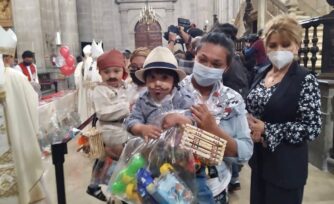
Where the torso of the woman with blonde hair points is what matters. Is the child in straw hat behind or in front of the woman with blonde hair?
in front

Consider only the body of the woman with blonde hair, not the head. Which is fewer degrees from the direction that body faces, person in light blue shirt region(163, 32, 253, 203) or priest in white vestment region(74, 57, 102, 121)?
the person in light blue shirt

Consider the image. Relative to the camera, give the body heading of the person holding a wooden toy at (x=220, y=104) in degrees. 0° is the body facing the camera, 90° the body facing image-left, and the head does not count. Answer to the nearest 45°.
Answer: approximately 45°

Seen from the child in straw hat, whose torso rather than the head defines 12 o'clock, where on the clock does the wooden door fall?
The wooden door is roughly at 6 o'clock from the child in straw hat.

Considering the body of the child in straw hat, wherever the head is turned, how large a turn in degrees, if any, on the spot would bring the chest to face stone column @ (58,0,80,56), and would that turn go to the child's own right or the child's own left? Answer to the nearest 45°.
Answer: approximately 180°

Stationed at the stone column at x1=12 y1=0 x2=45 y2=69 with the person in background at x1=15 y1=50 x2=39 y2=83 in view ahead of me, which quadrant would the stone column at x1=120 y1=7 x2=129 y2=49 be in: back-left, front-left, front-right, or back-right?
back-left

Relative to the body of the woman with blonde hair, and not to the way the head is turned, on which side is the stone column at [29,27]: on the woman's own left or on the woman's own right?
on the woman's own right
